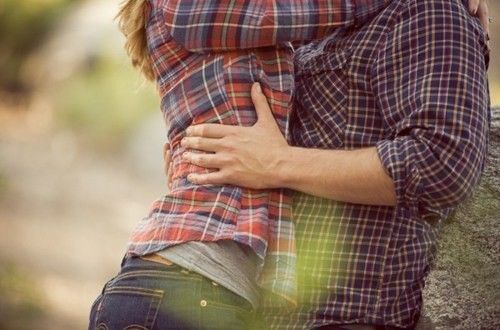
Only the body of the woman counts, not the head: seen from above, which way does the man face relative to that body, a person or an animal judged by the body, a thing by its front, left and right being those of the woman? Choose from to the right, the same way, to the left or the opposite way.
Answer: the opposite way

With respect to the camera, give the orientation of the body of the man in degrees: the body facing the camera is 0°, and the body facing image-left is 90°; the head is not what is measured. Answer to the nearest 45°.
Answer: approximately 90°

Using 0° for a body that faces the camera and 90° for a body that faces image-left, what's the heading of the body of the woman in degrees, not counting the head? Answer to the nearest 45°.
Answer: approximately 270°

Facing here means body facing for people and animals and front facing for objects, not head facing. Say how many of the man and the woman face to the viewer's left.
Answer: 1

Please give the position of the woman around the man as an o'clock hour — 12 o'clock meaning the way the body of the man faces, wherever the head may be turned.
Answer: The woman is roughly at 12 o'clock from the man.

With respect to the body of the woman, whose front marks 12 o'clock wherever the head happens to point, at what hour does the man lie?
The man is roughly at 12 o'clock from the woman.

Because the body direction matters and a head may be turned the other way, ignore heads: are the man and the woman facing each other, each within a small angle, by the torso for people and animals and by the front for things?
yes
